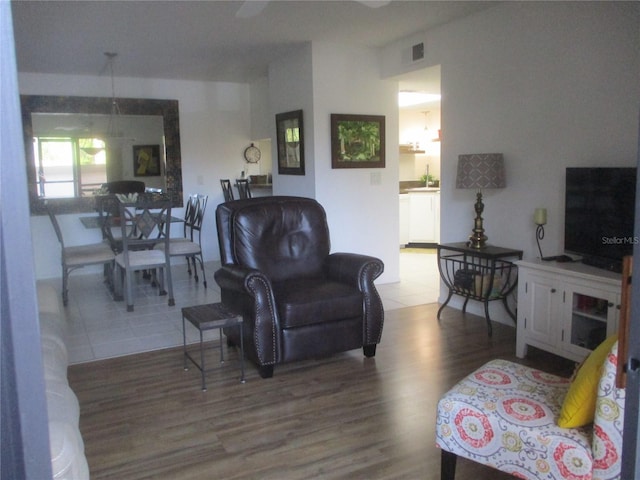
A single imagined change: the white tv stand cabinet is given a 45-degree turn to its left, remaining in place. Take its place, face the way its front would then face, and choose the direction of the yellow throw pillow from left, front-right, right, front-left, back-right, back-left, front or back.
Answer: front

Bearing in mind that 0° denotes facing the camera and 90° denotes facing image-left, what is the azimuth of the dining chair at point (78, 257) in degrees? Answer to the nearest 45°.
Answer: approximately 270°

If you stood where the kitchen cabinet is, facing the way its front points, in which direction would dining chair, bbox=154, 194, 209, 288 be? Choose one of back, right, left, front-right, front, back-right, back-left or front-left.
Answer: front-right

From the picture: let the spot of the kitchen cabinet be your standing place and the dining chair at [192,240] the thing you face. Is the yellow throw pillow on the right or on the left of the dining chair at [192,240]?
left

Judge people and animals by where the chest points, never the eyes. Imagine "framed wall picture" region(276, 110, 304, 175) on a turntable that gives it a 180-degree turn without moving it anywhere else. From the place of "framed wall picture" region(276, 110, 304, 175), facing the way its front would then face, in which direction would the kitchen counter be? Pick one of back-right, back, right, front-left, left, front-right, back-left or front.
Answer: front

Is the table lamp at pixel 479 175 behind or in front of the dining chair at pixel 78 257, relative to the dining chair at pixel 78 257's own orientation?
in front

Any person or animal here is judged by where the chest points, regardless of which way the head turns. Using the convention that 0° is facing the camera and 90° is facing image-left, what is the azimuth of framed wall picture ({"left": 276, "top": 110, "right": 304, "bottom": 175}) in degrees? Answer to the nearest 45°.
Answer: approximately 45°

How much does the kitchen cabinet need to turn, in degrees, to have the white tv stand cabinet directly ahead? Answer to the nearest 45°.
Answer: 0° — it already faces it

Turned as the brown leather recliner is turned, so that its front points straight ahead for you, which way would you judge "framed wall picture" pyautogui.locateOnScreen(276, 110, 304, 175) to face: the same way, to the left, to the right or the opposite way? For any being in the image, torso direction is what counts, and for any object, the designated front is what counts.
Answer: to the right

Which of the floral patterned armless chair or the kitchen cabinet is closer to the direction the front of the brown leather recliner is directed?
the floral patterned armless chair

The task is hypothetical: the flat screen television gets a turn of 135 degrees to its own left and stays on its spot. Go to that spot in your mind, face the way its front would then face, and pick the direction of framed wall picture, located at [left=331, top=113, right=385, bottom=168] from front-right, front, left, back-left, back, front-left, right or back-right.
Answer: back-left

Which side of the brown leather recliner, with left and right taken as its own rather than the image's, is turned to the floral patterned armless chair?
front

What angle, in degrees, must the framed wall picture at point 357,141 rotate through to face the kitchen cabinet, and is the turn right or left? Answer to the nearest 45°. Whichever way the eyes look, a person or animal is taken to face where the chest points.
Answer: approximately 180°

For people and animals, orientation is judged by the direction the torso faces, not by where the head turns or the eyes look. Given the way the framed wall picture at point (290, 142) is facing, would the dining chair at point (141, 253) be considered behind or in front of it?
in front

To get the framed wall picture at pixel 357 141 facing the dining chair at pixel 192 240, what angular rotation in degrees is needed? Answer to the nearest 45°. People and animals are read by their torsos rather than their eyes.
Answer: approximately 90° to its right

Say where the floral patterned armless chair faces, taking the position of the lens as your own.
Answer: facing away from the viewer and to the left of the viewer
